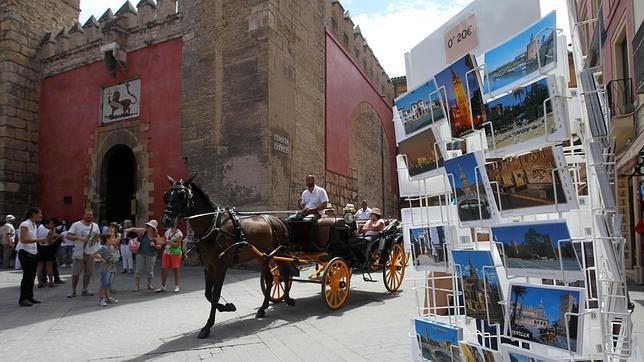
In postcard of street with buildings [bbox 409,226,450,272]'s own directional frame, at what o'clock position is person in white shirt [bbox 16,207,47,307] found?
The person in white shirt is roughly at 4 o'clock from the postcard of street with buildings.

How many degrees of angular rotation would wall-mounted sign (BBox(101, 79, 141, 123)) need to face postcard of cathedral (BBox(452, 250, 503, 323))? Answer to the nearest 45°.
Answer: approximately 45° to its left

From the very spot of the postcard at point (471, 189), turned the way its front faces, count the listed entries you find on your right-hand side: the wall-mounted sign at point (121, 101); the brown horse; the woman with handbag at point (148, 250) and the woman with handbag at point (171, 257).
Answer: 4

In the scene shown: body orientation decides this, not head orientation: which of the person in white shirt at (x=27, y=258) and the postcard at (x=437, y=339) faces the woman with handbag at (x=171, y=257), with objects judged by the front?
the person in white shirt

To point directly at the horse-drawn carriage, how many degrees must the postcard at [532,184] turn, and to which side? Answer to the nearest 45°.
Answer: approximately 90° to its right

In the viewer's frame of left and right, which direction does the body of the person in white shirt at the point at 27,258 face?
facing to the right of the viewer
